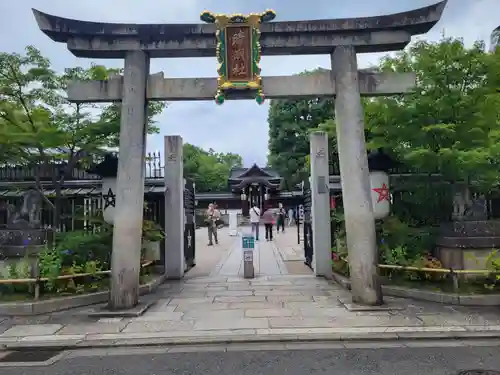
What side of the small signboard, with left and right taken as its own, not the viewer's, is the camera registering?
front

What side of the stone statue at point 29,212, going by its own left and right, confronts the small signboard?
front

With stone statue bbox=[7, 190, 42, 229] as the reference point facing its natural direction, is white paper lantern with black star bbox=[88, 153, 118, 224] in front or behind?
in front

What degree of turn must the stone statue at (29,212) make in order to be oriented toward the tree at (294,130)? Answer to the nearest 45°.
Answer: approximately 45° to its left

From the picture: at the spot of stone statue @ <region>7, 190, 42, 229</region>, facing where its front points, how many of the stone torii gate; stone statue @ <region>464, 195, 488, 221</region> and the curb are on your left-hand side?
0

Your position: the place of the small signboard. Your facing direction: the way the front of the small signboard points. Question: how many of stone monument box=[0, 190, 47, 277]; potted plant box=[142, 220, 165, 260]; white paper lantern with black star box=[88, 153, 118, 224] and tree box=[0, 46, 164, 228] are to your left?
0

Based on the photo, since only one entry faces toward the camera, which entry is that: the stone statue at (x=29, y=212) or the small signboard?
the small signboard

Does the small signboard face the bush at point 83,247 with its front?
no

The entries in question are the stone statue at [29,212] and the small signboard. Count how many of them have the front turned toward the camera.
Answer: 1

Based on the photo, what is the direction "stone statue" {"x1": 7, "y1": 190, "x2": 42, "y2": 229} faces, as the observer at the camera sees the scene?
facing to the right of the viewer

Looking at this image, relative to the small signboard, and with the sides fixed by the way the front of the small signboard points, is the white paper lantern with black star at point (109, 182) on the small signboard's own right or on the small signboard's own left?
on the small signboard's own right

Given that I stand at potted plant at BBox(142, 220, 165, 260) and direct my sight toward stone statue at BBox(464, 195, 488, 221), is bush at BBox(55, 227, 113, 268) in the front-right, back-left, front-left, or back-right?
back-right
